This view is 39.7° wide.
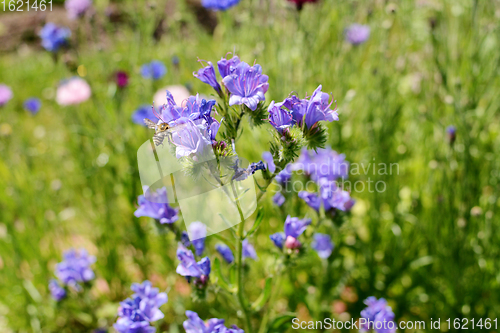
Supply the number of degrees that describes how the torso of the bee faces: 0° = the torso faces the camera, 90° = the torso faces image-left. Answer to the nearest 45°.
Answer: approximately 270°

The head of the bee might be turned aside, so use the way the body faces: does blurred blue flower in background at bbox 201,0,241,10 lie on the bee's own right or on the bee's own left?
on the bee's own left

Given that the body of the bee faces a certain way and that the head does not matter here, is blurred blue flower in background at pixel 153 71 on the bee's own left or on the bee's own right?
on the bee's own left

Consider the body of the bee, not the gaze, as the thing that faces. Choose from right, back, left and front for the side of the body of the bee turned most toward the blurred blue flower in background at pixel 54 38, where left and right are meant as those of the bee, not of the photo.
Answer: left

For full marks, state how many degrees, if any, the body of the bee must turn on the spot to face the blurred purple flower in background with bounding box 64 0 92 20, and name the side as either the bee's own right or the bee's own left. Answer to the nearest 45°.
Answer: approximately 90° to the bee's own left
